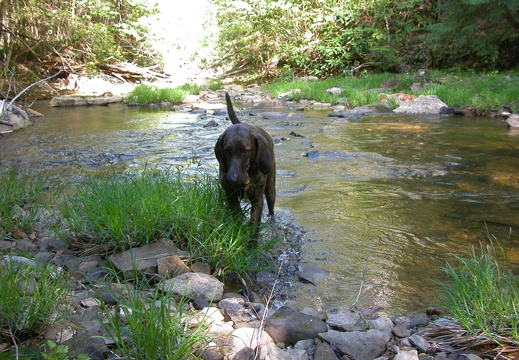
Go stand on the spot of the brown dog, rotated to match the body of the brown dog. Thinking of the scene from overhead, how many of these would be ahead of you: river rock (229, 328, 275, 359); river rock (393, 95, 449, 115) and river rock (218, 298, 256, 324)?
2

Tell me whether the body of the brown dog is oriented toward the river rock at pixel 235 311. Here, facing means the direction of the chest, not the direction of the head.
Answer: yes

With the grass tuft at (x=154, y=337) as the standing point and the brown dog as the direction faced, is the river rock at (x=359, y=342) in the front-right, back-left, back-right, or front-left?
front-right

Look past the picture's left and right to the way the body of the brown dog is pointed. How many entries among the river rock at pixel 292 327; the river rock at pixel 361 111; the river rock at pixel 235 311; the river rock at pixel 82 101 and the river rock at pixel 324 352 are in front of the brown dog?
3

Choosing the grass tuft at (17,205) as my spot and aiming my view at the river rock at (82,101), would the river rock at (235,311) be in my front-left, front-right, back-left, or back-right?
back-right

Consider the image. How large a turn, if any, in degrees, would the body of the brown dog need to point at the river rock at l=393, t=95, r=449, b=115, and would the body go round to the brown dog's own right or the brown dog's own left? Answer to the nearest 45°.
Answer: approximately 135° to the brown dog's own left

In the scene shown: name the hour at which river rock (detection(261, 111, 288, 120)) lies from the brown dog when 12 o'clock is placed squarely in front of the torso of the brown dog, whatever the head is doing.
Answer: The river rock is roughly at 6 o'clock from the brown dog.

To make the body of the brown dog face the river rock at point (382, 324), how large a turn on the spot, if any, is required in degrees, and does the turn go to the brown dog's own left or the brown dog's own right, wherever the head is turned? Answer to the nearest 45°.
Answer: approximately 45° to the brown dog's own left

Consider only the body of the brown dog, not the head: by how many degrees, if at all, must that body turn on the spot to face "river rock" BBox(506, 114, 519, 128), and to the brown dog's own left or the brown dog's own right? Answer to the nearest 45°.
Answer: approximately 135° to the brown dog's own left

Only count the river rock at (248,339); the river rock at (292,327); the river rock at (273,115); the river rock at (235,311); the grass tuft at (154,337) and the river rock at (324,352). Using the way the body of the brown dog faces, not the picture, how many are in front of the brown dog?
5

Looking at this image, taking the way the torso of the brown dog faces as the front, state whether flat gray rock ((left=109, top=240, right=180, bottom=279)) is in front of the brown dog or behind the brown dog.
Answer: in front

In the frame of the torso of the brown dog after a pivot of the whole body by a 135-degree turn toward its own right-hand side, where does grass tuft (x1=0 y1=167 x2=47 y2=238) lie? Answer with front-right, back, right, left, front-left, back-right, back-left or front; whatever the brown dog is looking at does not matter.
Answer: front-left

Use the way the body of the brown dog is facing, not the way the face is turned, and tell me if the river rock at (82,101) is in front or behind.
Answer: behind

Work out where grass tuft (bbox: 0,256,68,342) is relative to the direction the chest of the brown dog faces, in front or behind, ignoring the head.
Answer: in front

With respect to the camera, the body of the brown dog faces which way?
toward the camera

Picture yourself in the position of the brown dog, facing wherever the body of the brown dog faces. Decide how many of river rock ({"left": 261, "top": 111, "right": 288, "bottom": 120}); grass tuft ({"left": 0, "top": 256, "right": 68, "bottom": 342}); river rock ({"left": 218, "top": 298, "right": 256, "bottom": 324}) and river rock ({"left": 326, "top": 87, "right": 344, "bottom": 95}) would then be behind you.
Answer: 2

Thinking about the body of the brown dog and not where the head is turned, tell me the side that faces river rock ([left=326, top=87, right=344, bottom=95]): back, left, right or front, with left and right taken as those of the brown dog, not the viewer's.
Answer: back

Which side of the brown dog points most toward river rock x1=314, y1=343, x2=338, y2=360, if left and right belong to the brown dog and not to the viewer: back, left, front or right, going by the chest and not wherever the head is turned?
front
